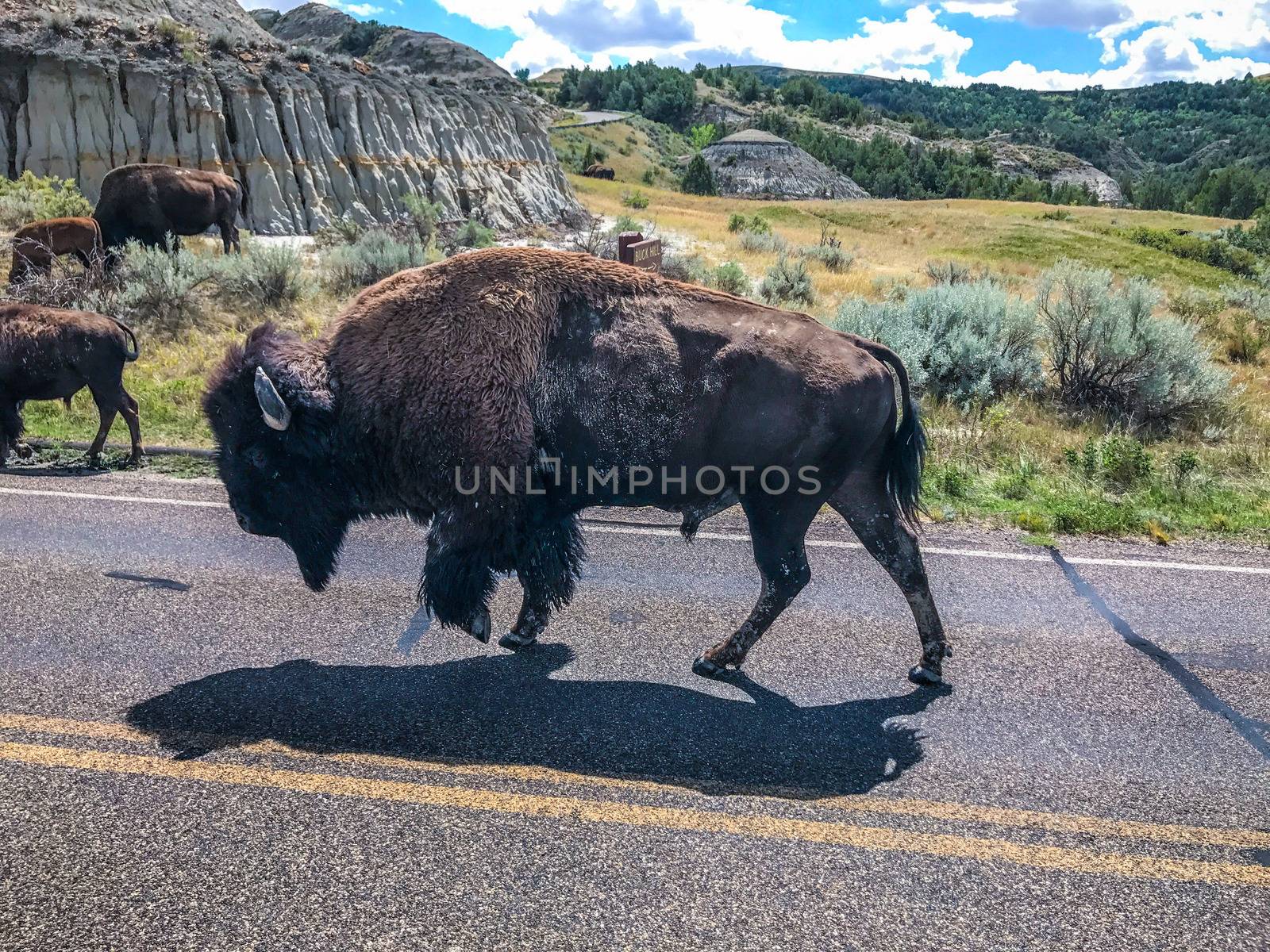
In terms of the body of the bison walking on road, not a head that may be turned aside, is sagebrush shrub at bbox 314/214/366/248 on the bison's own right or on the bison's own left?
on the bison's own right

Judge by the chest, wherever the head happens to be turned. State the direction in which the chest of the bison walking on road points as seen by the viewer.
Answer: to the viewer's left

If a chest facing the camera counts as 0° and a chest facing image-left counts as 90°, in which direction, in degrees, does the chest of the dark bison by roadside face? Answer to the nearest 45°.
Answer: approximately 90°

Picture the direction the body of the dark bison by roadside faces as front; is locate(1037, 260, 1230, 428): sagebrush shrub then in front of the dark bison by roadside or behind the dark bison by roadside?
behind

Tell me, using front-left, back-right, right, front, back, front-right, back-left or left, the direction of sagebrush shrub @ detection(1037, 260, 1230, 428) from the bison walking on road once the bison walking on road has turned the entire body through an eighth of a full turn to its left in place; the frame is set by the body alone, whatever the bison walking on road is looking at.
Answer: back

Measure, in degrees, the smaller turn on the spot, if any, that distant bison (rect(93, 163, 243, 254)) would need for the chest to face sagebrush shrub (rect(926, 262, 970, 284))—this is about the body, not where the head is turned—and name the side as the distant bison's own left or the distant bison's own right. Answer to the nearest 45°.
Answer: approximately 180°

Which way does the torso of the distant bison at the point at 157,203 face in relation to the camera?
to the viewer's left

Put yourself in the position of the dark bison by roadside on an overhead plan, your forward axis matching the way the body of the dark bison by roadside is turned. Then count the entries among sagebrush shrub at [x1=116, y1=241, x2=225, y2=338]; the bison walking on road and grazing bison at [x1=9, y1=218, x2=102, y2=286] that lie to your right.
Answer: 2

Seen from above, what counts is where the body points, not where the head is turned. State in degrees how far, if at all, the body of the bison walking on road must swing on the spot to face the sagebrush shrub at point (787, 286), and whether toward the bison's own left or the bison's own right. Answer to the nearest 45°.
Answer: approximately 90° to the bison's own right

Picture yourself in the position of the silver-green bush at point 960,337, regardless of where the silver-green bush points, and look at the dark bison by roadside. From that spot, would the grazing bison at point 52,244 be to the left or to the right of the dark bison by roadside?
right

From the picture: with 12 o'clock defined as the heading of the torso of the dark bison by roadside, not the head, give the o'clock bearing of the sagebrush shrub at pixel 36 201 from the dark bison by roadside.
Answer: The sagebrush shrub is roughly at 3 o'clock from the dark bison by roadside.
